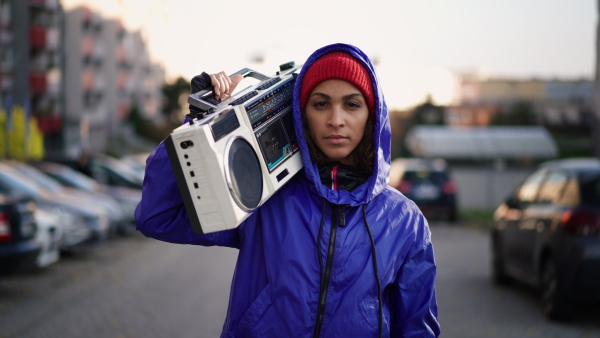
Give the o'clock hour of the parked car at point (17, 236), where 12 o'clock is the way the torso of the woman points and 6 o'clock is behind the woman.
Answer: The parked car is roughly at 5 o'clock from the woman.

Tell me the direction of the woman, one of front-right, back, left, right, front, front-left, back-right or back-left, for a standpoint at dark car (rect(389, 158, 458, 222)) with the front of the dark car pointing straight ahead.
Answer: back

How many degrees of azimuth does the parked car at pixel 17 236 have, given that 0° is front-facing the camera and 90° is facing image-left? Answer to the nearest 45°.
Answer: approximately 135°

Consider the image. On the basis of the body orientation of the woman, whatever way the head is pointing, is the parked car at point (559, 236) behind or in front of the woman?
behind

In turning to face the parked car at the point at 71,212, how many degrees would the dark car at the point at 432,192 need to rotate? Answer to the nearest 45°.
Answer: approximately 135° to its left

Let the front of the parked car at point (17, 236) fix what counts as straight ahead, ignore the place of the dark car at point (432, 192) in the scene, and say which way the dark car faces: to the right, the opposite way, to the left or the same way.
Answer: to the right

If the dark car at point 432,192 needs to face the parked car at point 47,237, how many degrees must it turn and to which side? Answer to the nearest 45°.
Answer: approximately 135° to its left

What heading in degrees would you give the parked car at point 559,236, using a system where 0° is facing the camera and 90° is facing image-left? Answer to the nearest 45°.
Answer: approximately 135°

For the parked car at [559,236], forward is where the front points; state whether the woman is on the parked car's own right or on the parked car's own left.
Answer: on the parked car's own left

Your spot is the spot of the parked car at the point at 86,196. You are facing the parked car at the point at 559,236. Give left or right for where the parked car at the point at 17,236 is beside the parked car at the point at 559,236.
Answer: right

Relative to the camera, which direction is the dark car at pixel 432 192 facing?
away from the camera

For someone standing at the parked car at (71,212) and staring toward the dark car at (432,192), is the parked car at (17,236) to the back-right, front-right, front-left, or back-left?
back-right

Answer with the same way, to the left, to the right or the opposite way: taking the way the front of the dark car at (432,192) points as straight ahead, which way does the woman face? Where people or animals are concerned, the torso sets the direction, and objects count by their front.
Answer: the opposite way
